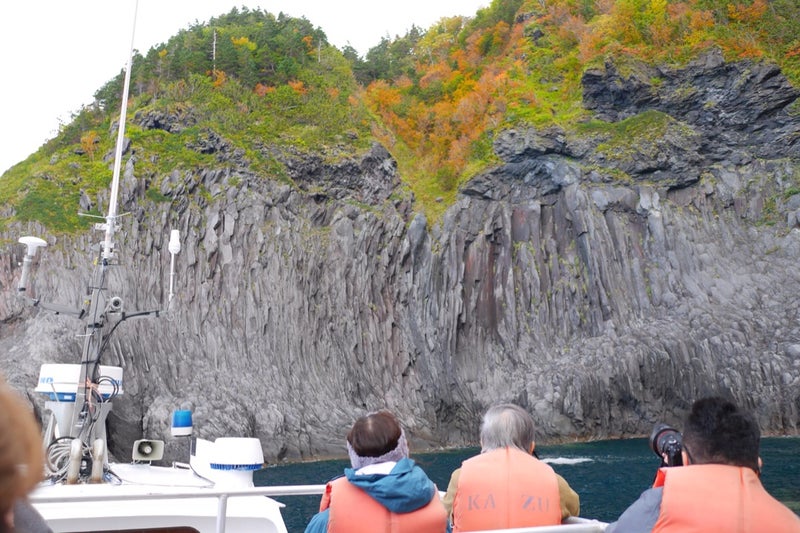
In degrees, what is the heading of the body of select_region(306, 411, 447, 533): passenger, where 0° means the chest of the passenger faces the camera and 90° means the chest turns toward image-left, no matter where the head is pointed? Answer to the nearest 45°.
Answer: approximately 180°

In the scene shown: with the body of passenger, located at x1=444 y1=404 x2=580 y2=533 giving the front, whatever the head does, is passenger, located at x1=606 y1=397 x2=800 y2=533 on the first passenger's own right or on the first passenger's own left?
on the first passenger's own right

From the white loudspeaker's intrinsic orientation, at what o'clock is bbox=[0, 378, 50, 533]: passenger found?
The passenger is roughly at 12 o'clock from the white loudspeaker.

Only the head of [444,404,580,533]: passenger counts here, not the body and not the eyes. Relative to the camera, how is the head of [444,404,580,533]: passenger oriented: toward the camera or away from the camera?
away from the camera

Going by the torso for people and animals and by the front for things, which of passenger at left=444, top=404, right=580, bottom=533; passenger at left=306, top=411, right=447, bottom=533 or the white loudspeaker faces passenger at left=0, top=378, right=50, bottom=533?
the white loudspeaker

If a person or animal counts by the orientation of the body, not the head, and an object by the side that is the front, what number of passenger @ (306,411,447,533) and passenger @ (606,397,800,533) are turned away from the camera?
2

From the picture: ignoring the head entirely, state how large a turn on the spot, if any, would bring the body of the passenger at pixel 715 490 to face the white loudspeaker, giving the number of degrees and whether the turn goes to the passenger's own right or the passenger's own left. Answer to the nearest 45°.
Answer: approximately 45° to the passenger's own left

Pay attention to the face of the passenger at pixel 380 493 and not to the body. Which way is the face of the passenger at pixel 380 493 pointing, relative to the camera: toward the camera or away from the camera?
away from the camera

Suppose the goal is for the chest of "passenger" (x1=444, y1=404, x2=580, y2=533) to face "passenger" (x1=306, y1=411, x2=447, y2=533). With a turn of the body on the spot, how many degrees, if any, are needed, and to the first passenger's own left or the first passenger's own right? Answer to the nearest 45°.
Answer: approximately 90° to the first passenger's own left

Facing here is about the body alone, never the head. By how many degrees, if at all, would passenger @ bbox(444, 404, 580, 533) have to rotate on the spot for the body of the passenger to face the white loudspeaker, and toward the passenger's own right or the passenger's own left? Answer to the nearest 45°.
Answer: approximately 45° to the passenger's own left

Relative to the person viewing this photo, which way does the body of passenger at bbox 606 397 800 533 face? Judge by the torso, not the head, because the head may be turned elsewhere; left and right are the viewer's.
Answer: facing away from the viewer

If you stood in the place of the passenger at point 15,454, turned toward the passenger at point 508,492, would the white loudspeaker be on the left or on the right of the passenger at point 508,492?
left

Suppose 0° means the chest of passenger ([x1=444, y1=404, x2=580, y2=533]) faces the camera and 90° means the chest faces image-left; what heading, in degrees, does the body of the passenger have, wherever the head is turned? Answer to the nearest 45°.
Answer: approximately 180°

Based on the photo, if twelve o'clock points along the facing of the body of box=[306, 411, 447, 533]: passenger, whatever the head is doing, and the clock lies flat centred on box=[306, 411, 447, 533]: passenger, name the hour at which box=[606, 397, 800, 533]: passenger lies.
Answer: box=[606, 397, 800, 533]: passenger is roughly at 4 o'clock from box=[306, 411, 447, 533]: passenger.

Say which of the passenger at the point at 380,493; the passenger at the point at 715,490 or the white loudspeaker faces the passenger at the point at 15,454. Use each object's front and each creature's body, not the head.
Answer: the white loudspeaker
